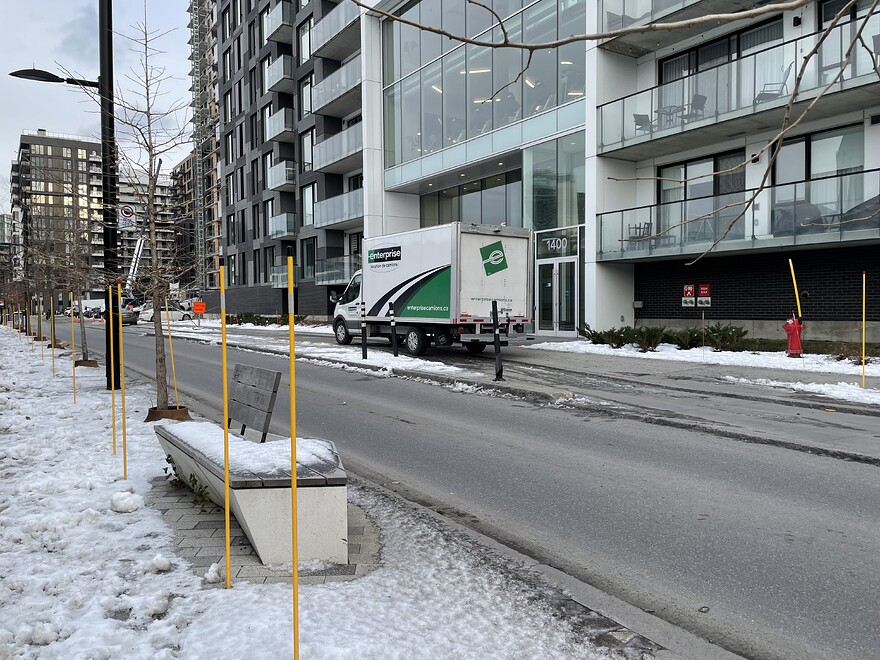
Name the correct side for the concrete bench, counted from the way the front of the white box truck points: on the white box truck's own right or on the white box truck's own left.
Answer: on the white box truck's own left

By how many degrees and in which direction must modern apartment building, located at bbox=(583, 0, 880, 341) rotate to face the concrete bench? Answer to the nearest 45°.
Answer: approximately 45° to its left

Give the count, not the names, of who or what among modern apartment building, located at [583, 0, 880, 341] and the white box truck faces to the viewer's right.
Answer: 0

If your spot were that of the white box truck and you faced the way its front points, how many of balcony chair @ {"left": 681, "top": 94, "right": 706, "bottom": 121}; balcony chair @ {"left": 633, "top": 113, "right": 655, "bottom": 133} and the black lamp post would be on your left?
1

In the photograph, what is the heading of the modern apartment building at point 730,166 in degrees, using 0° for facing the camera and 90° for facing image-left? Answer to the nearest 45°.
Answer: approximately 45°

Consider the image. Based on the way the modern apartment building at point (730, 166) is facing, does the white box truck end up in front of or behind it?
in front

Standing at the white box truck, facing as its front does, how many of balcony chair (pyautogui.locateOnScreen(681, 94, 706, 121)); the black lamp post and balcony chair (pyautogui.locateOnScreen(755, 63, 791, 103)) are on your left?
1

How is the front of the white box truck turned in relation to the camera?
facing away from the viewer and to the left of the viewer

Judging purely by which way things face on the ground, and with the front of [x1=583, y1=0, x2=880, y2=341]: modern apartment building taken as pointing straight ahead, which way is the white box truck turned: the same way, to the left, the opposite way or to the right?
to the right

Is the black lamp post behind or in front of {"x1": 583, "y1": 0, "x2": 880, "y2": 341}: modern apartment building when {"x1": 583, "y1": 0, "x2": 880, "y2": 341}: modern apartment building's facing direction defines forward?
in front
